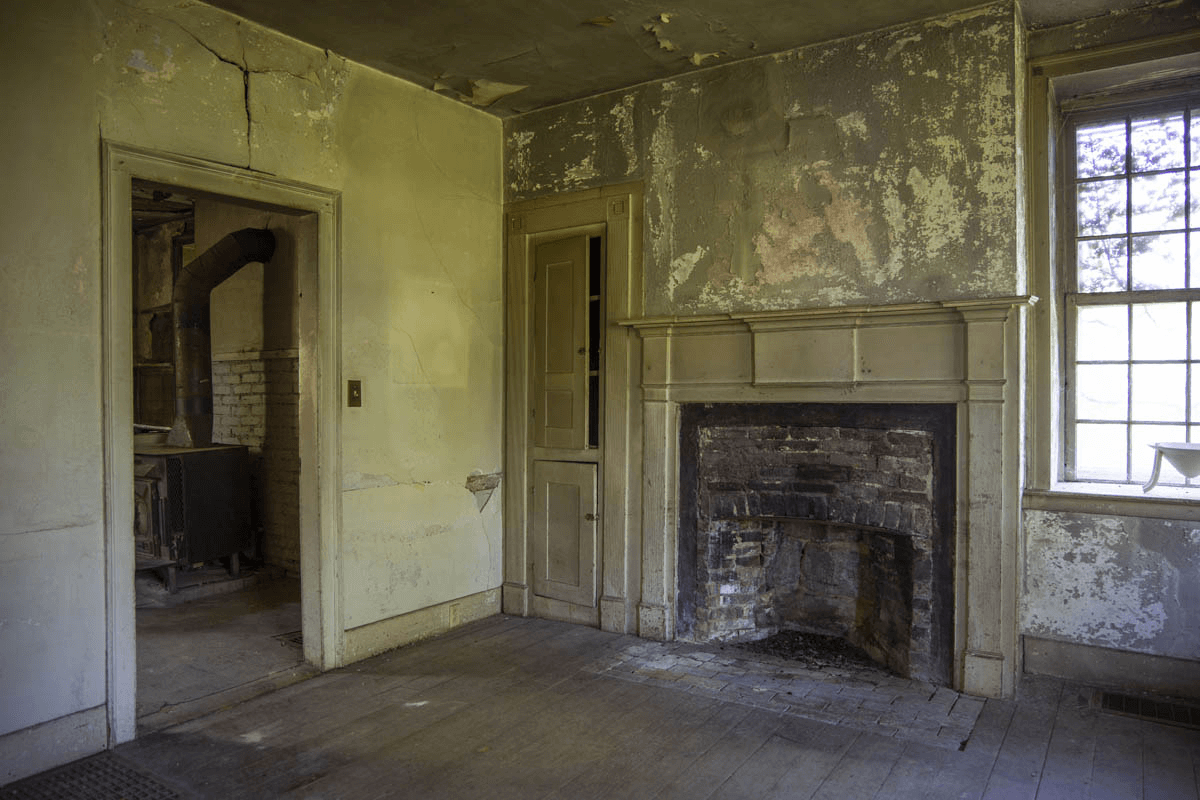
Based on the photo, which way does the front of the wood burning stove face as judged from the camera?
facing the viewer and to the left of the viewer

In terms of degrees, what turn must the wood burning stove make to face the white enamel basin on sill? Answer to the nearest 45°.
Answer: approximately 90° to its left
